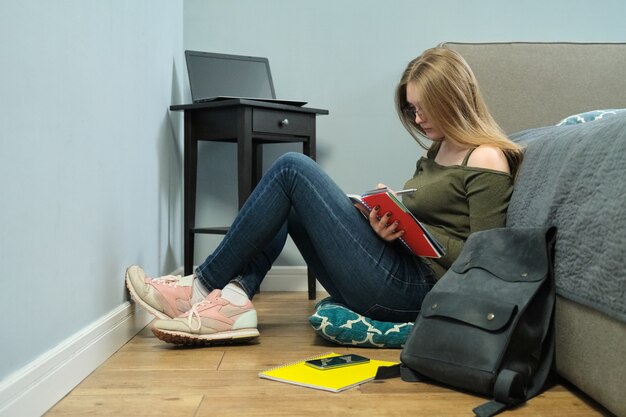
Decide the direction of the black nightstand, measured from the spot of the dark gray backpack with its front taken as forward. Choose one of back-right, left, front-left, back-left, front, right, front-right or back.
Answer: right

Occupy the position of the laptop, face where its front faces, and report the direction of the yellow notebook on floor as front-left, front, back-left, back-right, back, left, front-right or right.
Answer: front-right

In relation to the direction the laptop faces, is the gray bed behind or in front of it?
in front

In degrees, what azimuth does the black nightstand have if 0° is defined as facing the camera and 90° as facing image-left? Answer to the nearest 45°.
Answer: approximately 315°

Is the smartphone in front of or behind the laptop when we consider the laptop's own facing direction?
in front

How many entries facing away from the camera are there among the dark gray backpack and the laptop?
0

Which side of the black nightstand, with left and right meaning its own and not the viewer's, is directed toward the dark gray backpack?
front
